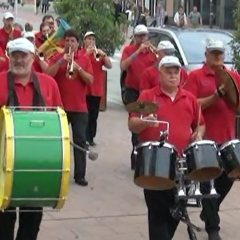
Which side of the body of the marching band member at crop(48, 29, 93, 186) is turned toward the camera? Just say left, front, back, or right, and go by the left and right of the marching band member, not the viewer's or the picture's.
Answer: front

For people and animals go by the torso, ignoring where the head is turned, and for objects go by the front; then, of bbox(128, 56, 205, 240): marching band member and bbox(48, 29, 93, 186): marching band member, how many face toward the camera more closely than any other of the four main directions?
2

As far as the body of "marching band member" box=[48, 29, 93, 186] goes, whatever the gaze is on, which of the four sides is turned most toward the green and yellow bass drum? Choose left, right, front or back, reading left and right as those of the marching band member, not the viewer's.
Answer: front

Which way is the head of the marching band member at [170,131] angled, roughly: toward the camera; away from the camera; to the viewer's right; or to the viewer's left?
toward the camera

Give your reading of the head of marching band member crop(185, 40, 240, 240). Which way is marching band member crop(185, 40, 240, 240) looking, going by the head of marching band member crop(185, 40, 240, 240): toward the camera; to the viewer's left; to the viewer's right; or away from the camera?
toward the camera

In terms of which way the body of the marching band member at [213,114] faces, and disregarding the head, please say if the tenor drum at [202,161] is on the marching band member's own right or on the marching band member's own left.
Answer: on the marching band member's own right

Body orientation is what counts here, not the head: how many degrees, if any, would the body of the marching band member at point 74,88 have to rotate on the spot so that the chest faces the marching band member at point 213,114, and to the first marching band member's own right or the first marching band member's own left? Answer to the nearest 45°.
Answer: approximately 45° to the first marching band member's own left

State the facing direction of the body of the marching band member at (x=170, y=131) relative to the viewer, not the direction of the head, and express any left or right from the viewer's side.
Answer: facing the viewer

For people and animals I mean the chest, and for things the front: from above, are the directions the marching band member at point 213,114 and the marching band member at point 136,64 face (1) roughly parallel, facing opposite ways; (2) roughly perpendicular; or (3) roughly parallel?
roughly parallel

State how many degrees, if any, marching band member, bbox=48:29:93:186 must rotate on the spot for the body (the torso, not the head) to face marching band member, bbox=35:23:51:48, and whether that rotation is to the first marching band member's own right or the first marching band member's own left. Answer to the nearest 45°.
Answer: approximately 180°
